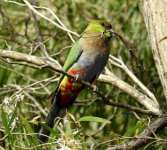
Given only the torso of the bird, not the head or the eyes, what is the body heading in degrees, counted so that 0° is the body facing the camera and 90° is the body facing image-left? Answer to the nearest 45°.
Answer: approximately 315°
